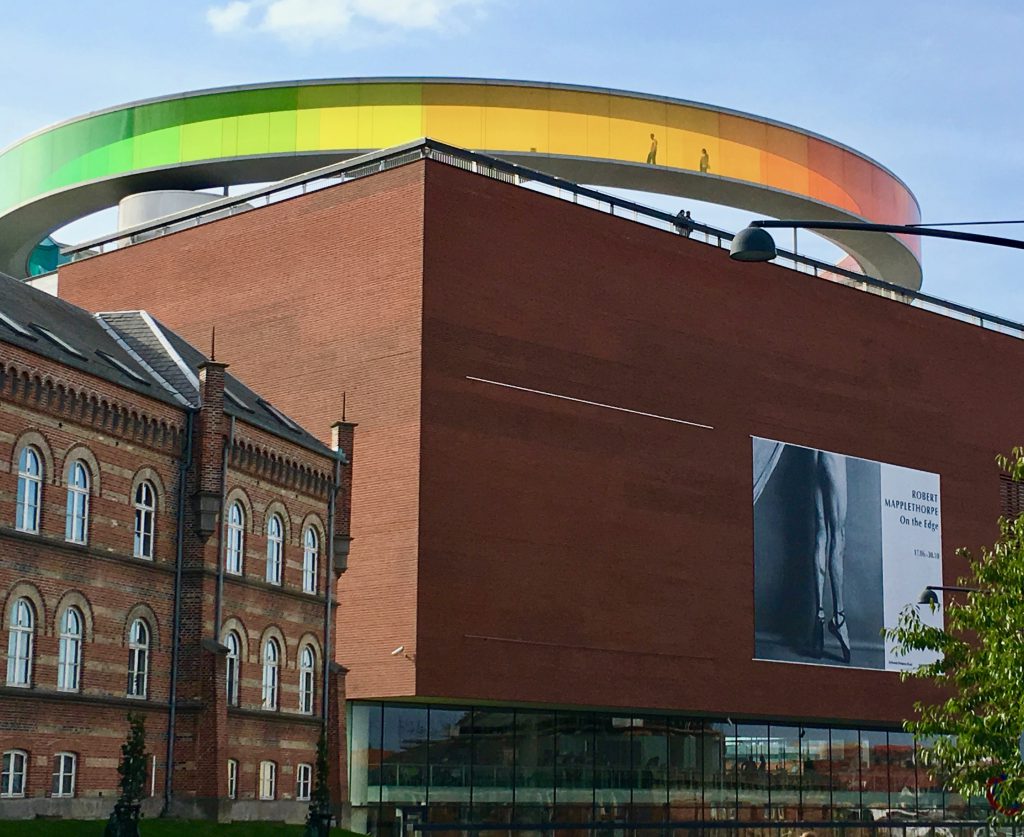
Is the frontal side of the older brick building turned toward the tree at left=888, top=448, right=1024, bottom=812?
yes

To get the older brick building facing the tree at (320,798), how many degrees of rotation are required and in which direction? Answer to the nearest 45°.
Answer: approximately 90° to its left

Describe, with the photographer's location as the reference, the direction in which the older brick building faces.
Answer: facing the viewer and to the right of the viewer

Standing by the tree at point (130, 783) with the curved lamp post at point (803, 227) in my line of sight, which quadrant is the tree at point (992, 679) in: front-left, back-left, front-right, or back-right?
front-left

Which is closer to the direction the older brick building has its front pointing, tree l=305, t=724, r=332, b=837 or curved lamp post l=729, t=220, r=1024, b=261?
the curved lamp post

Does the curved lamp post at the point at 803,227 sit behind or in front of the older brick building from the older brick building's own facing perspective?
in front
